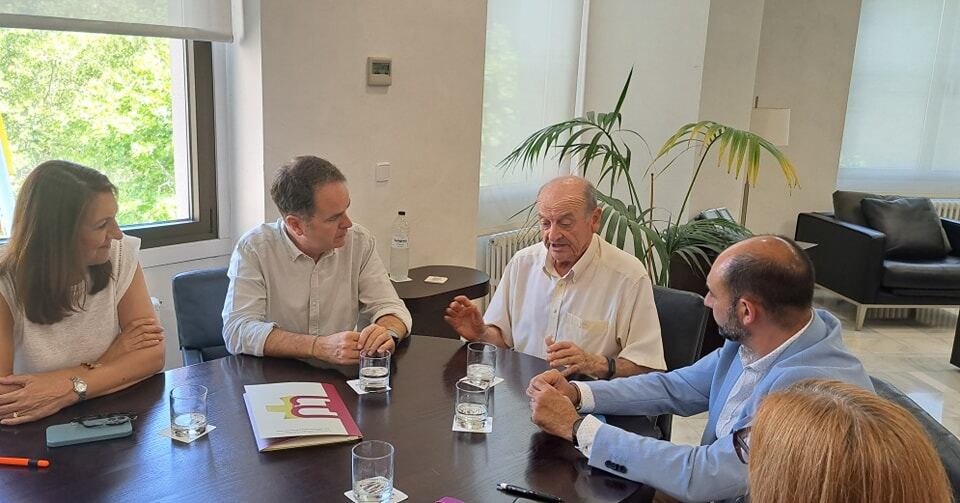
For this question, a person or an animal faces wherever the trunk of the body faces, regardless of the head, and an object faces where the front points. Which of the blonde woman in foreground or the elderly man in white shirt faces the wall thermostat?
the blonde woman in foreground

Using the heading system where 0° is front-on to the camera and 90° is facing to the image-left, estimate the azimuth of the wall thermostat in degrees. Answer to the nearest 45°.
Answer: approximately 0°

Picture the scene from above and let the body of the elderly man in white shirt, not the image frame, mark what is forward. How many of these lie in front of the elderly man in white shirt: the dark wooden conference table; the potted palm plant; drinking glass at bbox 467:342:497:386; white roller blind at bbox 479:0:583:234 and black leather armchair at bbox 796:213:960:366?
2

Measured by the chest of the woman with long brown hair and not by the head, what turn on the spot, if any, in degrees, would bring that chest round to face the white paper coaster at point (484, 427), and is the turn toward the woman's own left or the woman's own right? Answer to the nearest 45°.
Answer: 0° — they already face it

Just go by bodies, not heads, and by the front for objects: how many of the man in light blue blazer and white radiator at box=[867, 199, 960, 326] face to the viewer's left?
1

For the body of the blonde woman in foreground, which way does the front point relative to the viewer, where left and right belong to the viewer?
facing away from the viewer and to the left of the viewer

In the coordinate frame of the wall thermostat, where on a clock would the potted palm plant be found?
The potted palm plant is roughly at 9 o'clock from the wall thermostat.

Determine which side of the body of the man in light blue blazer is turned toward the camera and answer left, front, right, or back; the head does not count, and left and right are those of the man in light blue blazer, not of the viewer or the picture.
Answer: left

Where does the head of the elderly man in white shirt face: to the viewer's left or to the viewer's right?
to the viewer's left

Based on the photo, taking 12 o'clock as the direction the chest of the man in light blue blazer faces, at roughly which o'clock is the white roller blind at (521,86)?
The white roller blind is roughly at 2 o'clock from the man in light blue blazer.

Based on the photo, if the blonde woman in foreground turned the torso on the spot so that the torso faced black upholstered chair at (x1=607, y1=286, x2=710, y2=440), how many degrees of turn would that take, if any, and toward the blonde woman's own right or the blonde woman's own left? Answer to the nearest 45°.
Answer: approximately 45° to the blonde woman's own right

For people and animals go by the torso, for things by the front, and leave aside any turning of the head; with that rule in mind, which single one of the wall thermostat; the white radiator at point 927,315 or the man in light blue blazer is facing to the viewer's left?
the man in light blue blazer

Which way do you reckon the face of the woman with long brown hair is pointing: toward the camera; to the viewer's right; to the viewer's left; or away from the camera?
to the viewer's right

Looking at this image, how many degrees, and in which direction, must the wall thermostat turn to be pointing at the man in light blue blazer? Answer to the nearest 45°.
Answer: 0° — it already faces them
